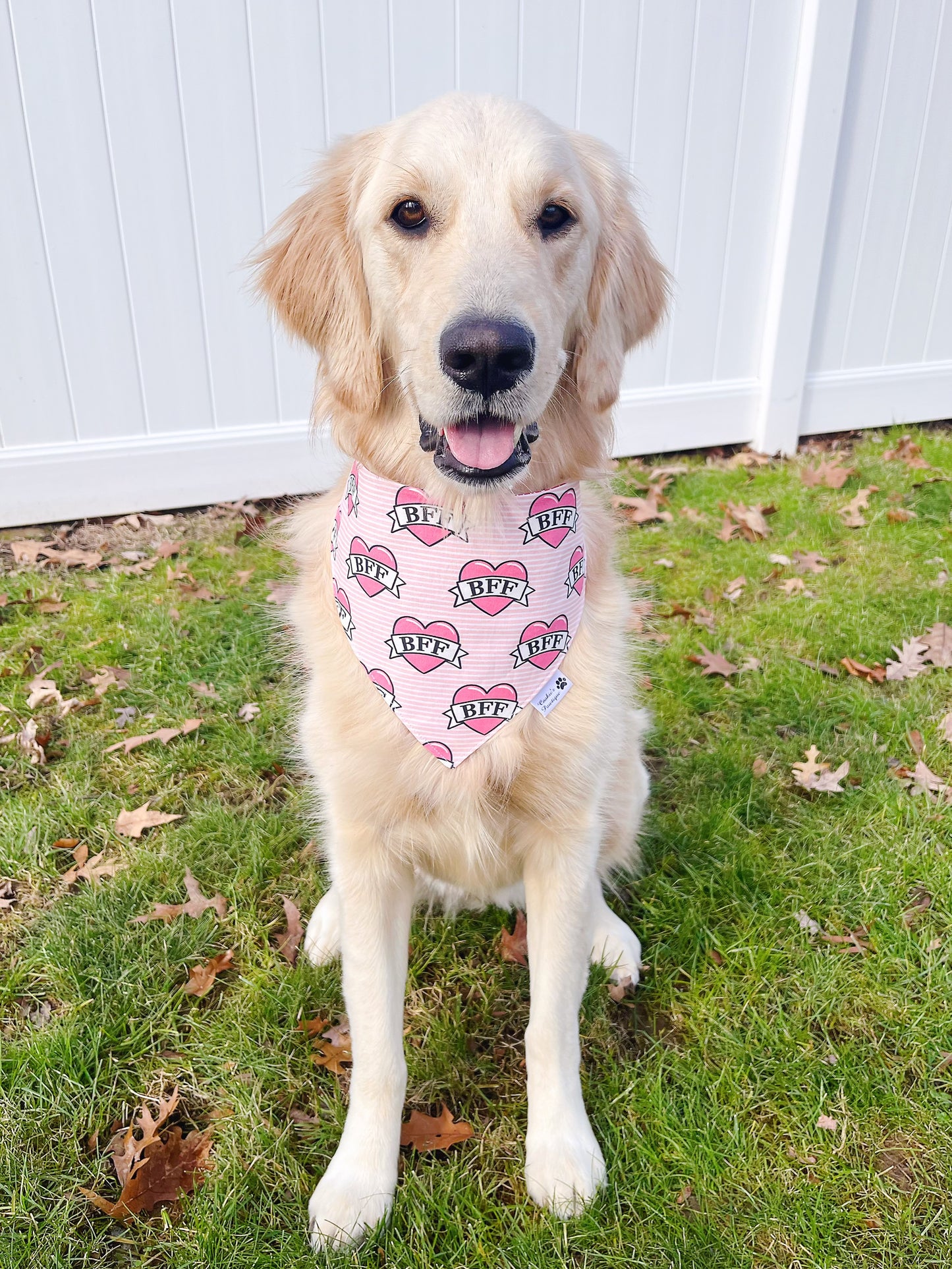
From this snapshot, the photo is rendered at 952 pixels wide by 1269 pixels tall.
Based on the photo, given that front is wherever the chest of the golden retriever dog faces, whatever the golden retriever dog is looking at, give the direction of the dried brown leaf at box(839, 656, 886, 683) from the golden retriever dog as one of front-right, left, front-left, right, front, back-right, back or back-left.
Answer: back-left

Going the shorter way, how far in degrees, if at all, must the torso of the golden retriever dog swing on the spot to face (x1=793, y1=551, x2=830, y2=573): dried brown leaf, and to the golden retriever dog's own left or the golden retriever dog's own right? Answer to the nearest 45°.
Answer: approximately 135° to the golden retriever dog's own left

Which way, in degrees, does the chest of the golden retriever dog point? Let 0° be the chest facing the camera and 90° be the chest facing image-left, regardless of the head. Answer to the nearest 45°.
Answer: approximately 0°

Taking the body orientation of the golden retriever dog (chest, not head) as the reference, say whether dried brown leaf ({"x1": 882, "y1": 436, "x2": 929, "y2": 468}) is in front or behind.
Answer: behind

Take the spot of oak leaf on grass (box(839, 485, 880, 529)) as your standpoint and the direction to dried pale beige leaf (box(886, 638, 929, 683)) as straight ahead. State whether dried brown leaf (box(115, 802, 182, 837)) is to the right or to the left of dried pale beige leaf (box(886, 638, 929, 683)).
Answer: right
